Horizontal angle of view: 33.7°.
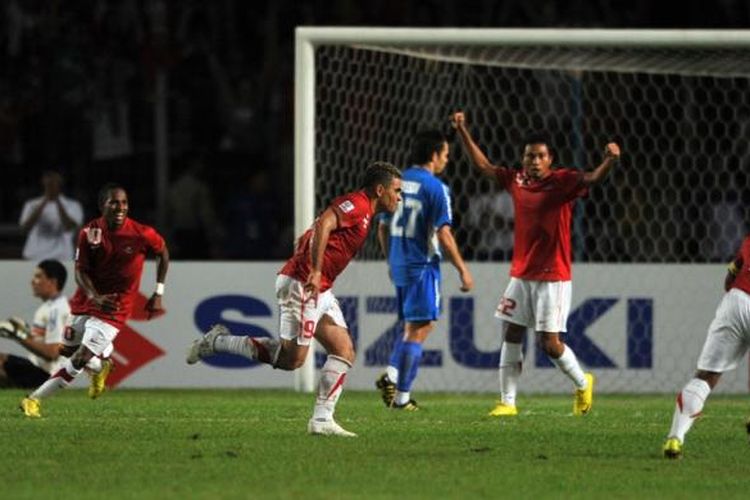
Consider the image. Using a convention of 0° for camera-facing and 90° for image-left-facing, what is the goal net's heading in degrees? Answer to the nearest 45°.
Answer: approximately 0°

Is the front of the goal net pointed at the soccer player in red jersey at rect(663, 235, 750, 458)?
yes

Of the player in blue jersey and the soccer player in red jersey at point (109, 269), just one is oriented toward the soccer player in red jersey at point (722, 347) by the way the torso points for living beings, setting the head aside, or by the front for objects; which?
the soccer player in red jersey at point (109, 269)
